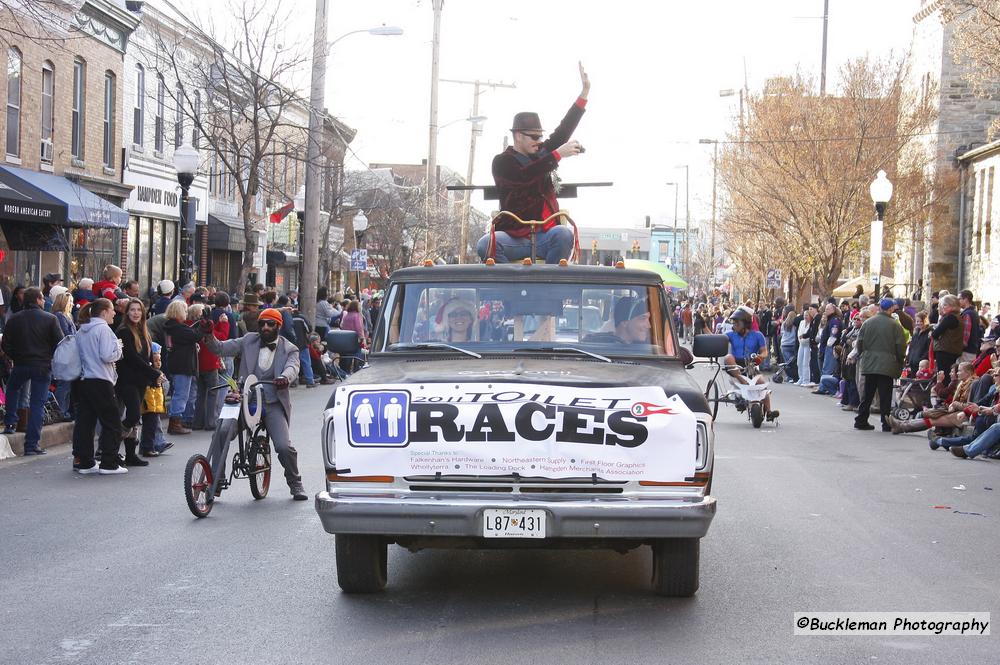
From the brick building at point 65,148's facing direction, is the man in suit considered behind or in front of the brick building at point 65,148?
in front

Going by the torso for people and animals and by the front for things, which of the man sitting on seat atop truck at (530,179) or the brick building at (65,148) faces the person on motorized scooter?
the brick building

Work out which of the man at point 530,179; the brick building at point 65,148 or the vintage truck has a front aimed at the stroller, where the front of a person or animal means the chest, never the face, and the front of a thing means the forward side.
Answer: the brick building

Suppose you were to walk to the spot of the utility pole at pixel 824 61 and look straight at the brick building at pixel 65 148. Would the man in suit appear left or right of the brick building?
left

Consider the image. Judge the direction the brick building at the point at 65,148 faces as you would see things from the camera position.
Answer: facing the viewer and to the right of the viewer

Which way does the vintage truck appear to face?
toward the camera

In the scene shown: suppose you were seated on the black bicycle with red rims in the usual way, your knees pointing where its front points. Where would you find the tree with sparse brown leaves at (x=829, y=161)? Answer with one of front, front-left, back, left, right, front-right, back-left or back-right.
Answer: back

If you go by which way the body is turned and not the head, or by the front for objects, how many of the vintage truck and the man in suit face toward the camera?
2

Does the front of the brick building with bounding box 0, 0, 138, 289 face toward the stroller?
yes

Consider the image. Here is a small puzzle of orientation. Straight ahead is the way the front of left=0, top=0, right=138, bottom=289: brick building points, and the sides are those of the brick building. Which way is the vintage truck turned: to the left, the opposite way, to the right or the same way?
to the right

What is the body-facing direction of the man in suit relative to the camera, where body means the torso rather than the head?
toward the camera

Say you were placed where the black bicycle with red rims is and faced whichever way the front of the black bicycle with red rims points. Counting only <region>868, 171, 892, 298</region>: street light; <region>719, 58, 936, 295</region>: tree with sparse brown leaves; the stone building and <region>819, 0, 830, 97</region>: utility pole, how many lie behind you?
4

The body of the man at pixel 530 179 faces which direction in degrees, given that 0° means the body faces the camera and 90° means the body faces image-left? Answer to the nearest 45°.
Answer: approximately 315°

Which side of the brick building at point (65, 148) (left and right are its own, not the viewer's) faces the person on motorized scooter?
front
